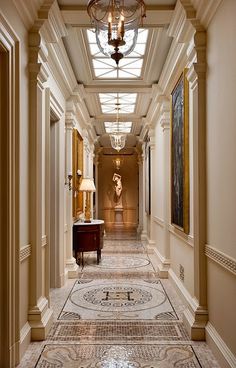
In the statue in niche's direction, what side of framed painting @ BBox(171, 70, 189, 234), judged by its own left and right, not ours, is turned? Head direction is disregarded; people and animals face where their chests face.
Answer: right

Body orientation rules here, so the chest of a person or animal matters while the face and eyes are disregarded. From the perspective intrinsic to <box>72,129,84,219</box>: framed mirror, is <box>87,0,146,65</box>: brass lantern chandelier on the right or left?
on its right

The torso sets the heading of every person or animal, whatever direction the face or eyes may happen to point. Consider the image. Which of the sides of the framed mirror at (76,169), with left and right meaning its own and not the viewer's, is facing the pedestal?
left

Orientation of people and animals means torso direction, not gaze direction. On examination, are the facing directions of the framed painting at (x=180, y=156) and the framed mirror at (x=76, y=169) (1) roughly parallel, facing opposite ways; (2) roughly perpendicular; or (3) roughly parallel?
roughly parallel, facing opposite ways

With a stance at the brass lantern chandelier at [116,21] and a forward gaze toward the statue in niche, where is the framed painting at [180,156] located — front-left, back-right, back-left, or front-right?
front-right

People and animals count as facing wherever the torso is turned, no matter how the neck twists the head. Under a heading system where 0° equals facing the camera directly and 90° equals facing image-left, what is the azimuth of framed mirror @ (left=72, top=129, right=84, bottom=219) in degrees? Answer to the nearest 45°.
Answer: approximately 270°

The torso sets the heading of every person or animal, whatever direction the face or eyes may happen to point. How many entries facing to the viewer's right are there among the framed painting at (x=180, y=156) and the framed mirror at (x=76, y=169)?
1

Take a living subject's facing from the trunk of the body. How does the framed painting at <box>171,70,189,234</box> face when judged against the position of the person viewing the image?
facing to the left of the viewer

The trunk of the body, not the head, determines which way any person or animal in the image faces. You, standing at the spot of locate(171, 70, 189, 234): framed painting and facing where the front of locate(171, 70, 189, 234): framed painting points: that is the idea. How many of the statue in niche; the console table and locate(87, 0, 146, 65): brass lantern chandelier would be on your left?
1

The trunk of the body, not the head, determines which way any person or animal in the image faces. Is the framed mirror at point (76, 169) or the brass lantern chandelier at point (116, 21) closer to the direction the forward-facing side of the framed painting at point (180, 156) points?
the framed mirror
